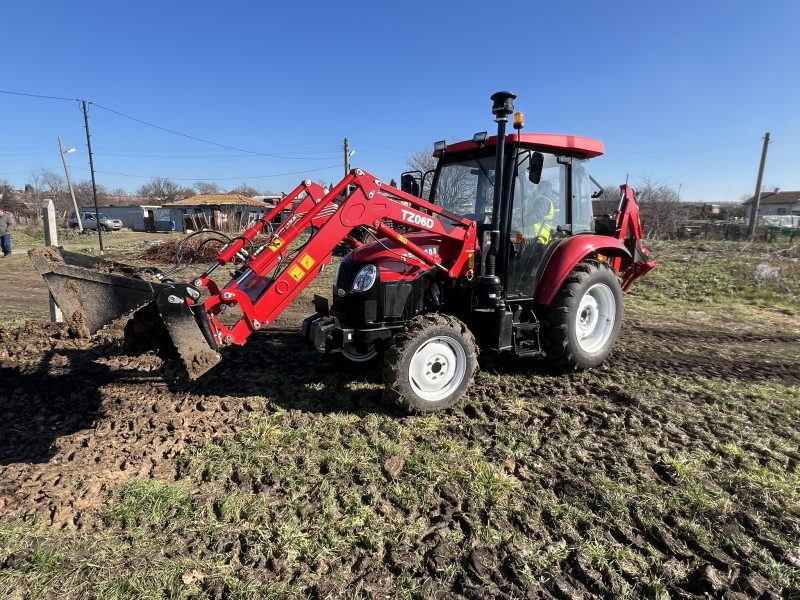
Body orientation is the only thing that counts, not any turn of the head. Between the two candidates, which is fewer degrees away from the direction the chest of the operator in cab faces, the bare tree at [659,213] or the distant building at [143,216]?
the distant building

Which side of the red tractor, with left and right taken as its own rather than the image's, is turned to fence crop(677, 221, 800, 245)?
back

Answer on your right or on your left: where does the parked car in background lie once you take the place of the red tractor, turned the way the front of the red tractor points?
on your right

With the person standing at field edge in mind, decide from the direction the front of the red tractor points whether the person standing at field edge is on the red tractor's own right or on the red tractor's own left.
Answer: on the red tractor's own right

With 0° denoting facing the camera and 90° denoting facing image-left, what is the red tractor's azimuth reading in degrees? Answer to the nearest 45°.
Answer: approximately 45°

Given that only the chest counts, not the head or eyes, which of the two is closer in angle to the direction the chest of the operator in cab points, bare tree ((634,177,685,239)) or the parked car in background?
the parked car in background

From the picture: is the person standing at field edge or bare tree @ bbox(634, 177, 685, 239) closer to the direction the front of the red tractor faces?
the person standing at field edge

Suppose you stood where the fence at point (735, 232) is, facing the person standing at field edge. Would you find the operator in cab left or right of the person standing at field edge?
left

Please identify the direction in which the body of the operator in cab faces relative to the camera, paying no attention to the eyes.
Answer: to the viewer's left

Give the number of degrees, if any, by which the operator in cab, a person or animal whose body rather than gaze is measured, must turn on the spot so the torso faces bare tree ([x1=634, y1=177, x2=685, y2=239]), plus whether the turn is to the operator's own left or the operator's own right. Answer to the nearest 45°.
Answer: approximately 90° to the operator's own right
